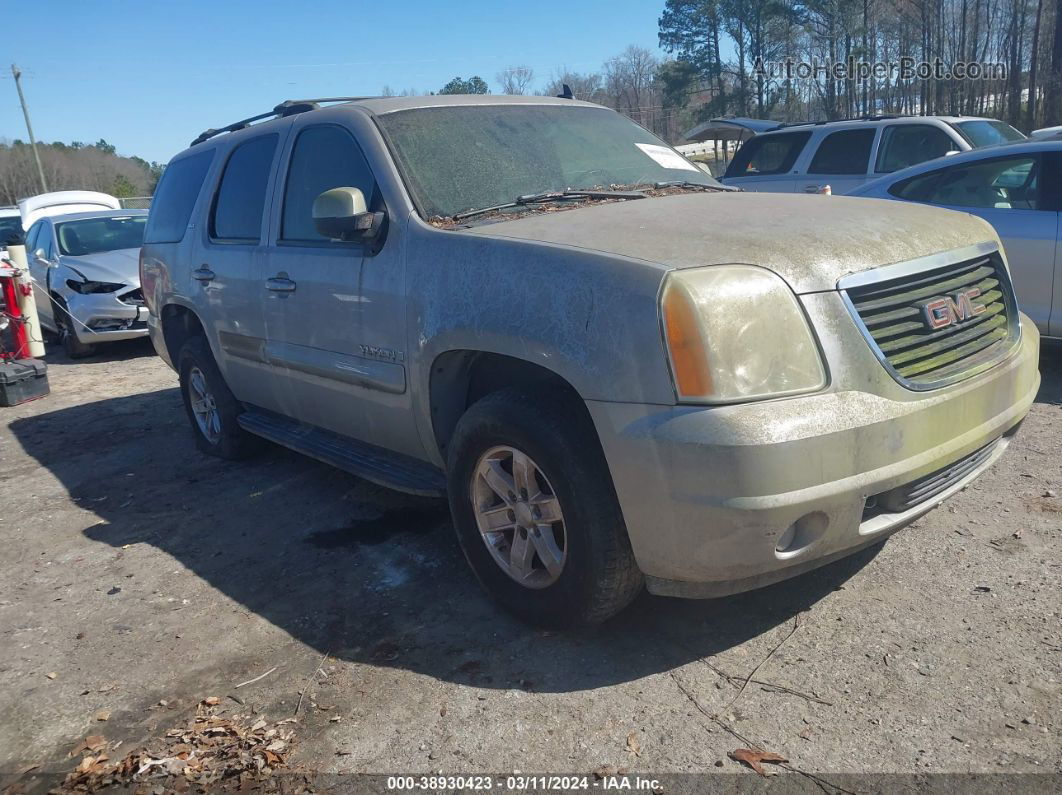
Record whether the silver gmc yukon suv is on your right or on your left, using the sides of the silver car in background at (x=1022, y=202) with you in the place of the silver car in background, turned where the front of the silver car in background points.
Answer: on your right

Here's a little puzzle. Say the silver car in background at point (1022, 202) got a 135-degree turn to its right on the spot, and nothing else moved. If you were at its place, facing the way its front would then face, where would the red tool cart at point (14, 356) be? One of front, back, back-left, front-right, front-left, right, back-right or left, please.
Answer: front-right

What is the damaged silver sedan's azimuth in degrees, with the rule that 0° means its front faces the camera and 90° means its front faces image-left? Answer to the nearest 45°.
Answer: approximately 315°

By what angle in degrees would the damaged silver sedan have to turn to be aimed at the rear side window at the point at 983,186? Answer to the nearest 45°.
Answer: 0° — it already faces it

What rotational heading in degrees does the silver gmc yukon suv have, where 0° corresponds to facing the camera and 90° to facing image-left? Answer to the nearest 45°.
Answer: approximately 315°

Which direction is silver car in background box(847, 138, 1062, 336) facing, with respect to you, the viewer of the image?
facing to the right of the viewer

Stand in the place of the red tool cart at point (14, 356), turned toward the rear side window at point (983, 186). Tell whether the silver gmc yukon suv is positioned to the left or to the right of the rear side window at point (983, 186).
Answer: right

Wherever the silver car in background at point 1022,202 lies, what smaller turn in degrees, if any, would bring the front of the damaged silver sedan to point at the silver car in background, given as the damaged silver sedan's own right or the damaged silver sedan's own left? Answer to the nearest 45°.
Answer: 0° — it already faces it

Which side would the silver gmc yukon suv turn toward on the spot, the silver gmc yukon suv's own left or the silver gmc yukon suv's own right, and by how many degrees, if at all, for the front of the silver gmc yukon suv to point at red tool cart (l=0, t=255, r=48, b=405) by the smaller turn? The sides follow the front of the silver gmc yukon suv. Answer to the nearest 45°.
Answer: approximately 180°
